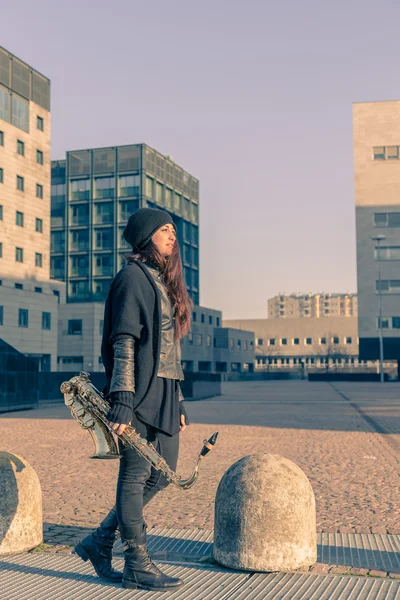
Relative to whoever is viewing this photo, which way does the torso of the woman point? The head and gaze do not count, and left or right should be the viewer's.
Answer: facing to the right of the viewer

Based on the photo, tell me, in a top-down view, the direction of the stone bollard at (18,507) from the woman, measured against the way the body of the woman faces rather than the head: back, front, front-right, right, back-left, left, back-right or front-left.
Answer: back-left
